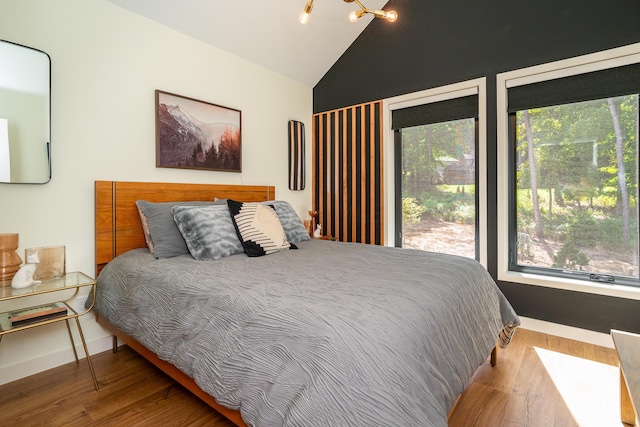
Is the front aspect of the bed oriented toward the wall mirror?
no

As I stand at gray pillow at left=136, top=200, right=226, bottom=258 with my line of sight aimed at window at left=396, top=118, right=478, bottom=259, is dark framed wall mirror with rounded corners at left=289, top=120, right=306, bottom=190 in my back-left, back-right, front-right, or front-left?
front-left

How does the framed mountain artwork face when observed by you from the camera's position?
facing the viewer and to the right of the viewer

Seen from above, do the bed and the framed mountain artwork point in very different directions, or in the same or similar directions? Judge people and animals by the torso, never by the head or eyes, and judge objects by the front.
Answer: same or similar directions

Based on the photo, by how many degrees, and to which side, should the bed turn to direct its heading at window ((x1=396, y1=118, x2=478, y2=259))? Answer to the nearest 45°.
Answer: approximately 90° to its left

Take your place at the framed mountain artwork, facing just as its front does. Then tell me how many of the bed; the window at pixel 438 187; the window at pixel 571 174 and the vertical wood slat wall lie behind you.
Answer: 0

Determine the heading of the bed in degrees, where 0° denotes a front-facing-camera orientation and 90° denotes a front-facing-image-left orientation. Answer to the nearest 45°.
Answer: approximately 315°

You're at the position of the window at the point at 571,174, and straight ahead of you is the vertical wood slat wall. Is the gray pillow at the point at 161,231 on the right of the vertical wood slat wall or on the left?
left

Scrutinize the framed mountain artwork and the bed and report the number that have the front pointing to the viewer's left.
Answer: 0

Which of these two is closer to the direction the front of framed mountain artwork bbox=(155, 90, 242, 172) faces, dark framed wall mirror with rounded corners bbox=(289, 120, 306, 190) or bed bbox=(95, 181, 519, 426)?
the bed

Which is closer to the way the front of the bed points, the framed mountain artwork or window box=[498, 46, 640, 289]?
the window
